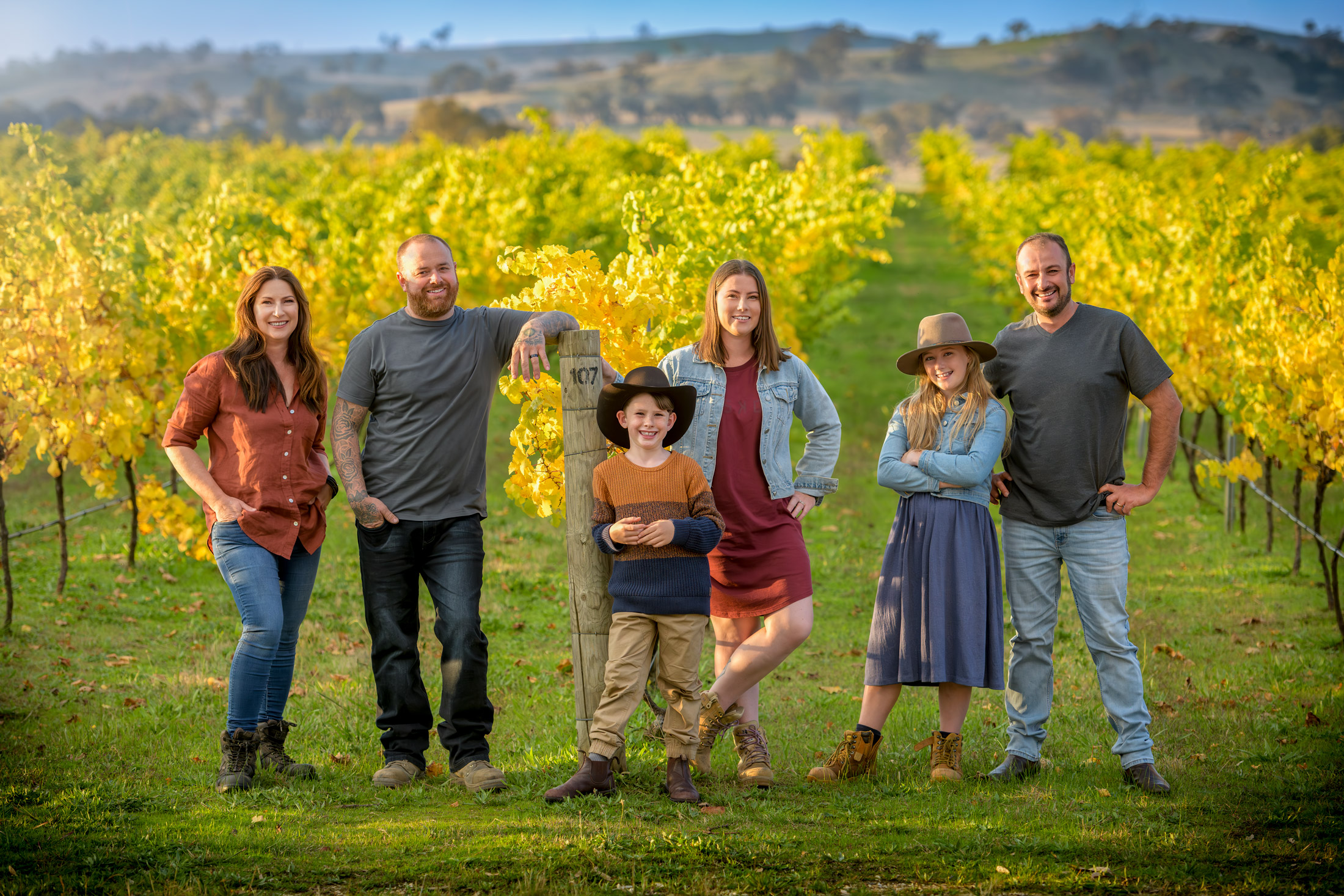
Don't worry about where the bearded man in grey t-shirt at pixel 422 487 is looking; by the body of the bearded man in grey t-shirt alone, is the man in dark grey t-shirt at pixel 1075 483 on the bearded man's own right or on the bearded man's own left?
on the bearded man's own left

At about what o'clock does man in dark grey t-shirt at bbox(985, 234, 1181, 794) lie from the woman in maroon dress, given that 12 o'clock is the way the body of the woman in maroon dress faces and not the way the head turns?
The man in dark grey t-shirt is roughly at 9 o'clock from the woman in maroon dress.

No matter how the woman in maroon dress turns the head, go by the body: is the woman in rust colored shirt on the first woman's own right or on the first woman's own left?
on the first woman's own right

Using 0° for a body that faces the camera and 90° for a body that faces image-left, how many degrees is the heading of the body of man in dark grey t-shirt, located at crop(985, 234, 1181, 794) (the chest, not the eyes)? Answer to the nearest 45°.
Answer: approximately 0°

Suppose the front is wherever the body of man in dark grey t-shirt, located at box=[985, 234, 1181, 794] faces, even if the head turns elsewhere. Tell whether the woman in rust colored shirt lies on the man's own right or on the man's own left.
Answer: on the man's own right

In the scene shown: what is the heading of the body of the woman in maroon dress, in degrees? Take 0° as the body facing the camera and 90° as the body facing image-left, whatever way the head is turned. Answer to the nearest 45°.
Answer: approximately 0°

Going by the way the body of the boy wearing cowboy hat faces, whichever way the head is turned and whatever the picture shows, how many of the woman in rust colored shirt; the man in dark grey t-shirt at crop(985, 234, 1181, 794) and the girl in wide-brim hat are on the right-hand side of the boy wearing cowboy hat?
1

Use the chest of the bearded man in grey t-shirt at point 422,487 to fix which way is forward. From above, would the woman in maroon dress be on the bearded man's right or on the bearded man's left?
on the bearded man's left

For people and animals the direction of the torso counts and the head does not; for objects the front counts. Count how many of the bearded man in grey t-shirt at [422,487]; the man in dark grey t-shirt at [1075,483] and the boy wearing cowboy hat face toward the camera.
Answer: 3
